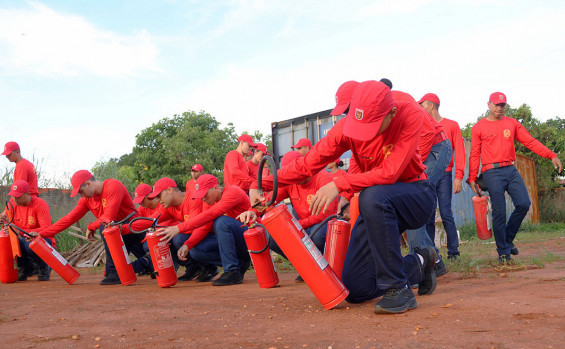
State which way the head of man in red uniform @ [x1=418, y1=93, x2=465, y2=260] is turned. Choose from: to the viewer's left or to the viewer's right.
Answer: to the viewer's left

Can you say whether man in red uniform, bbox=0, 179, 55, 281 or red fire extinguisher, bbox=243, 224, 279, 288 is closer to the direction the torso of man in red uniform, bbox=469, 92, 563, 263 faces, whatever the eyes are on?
the red fire extinguisher

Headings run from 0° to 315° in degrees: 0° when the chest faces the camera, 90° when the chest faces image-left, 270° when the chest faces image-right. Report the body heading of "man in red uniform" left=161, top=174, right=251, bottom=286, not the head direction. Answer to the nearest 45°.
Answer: approximately 90°

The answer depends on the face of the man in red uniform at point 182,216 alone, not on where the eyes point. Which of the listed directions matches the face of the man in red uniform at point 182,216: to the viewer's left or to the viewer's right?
to the viewer's left

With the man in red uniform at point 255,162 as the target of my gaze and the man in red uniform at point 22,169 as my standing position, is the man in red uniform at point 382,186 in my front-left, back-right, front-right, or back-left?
front-right

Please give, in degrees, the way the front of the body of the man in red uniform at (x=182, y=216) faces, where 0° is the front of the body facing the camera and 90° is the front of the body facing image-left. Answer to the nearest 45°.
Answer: approximately 45°

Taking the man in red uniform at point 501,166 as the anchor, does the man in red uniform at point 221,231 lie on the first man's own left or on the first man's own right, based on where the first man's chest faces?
on the first man's own right

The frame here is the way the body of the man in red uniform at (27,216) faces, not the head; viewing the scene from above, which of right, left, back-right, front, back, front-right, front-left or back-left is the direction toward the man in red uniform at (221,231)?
left

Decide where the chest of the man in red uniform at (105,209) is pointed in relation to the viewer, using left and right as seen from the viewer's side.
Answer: facing the viewer and to the left of the viewer

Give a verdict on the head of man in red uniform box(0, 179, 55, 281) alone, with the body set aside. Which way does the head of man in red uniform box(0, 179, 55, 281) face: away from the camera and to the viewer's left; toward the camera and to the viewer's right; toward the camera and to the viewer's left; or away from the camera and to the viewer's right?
toward the camera and to the viewer's left

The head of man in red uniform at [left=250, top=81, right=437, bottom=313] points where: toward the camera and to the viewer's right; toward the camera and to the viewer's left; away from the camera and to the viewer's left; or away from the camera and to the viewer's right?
toward the camera and to the viewer's left

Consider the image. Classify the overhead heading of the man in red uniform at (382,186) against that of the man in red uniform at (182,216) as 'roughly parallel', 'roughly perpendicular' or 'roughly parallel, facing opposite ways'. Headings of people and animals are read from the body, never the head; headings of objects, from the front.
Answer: roughly parallel

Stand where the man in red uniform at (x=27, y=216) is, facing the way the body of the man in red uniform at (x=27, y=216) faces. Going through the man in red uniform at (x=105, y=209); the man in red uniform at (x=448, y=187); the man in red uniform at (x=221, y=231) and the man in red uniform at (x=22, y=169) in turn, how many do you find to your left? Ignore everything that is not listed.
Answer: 3

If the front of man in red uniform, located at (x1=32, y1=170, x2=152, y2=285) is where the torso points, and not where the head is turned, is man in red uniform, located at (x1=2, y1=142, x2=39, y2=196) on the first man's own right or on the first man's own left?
on the first man's own right
